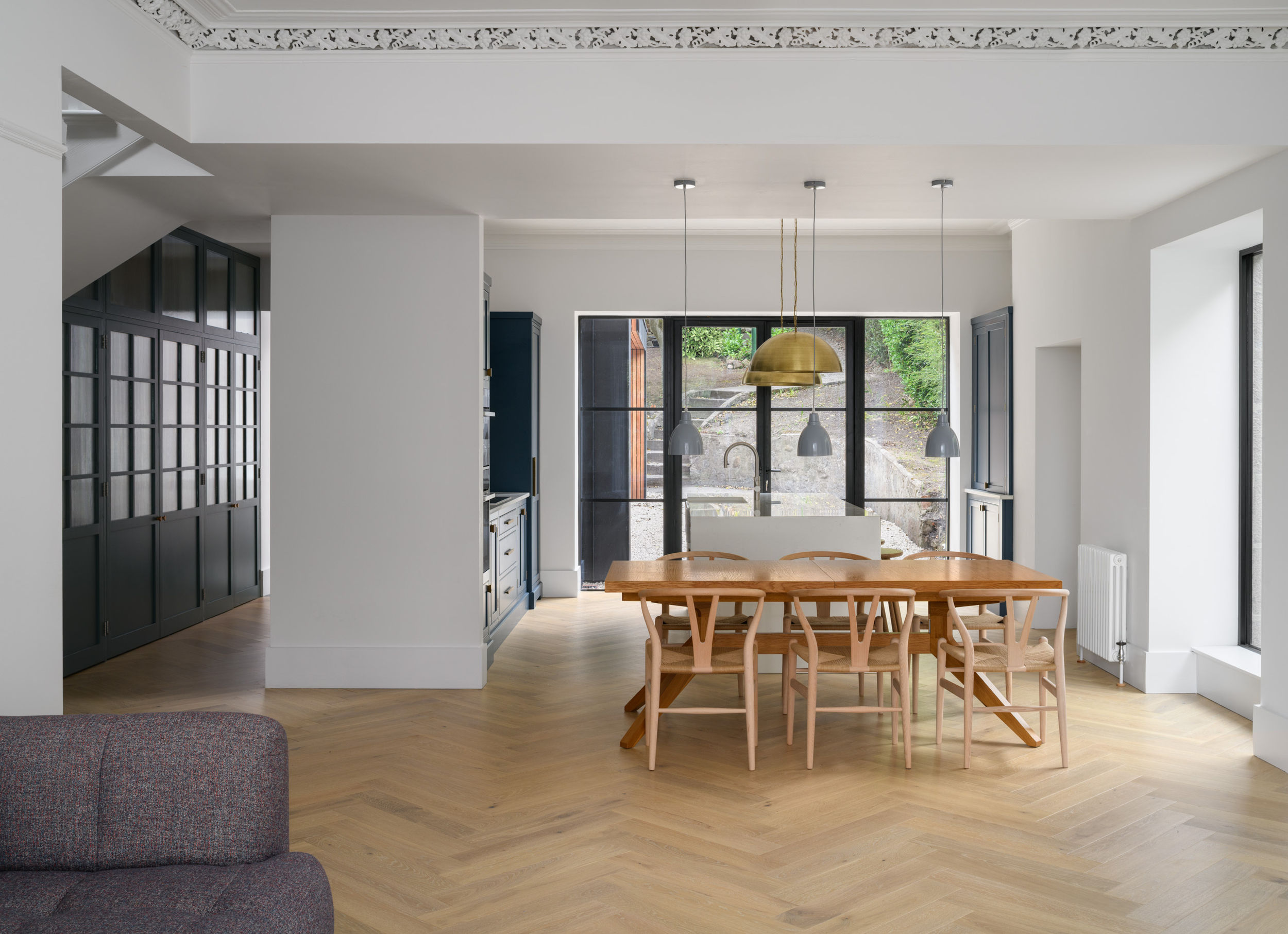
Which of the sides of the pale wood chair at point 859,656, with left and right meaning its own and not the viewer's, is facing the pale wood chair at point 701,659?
left

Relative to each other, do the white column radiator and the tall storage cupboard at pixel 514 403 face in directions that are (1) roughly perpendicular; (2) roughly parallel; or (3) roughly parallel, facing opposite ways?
roughly parallel, facing opposite ways

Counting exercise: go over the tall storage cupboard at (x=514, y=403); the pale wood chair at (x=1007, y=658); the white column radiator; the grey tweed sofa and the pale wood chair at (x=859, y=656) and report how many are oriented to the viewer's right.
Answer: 1

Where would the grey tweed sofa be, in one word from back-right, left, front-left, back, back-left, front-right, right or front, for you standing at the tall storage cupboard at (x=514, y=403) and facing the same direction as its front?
right

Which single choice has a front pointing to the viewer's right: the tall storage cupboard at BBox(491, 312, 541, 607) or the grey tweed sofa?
the tall storage cupboard

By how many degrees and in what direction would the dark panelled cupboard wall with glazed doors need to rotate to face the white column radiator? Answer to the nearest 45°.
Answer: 0° — it already faces it

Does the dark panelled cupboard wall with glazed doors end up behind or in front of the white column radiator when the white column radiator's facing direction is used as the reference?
in front

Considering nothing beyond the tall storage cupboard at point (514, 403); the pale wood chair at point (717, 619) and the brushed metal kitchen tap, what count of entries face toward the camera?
1

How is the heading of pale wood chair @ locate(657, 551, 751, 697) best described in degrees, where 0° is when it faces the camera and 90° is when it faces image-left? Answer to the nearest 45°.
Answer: approximately 0°

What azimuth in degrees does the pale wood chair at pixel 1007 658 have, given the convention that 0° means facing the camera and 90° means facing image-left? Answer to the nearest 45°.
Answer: approximately 180°

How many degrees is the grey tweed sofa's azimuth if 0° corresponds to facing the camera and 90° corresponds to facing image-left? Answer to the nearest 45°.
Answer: approximately 0°

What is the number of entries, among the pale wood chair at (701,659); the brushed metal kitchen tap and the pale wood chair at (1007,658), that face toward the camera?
0

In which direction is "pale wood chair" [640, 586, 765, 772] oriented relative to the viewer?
away from the camera

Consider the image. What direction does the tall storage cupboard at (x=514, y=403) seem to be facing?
to the viewer's right
